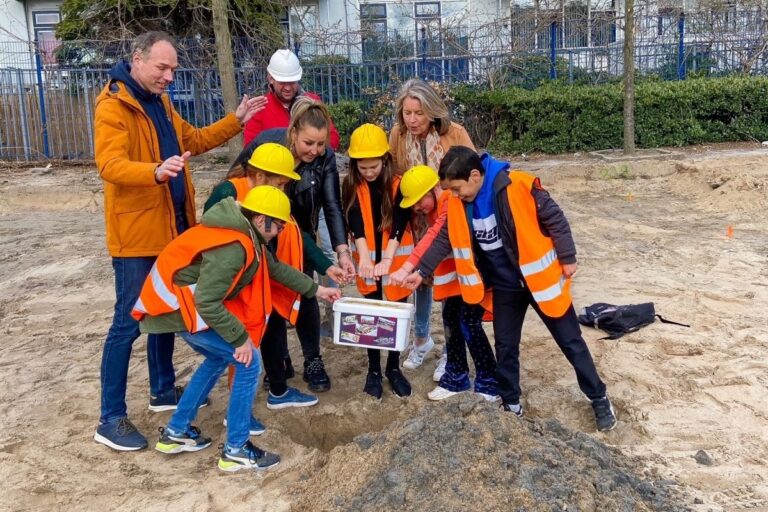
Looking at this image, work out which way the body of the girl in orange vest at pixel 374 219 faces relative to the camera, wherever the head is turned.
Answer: toward the camera

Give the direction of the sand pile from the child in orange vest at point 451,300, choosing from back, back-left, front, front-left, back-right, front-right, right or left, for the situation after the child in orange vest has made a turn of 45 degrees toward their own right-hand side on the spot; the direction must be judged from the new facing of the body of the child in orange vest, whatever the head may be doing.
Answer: left

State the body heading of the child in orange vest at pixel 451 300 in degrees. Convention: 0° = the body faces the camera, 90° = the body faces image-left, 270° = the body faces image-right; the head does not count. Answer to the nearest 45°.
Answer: approximately 45°

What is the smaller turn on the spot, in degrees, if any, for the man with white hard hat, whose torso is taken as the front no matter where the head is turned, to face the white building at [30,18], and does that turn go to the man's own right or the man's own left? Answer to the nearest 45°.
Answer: approximately 180°

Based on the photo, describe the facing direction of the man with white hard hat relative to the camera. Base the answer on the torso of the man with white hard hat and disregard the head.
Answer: toward the camera

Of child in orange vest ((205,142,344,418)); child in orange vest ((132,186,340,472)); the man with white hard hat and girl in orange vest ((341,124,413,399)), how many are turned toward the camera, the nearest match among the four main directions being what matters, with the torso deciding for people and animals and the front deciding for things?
2

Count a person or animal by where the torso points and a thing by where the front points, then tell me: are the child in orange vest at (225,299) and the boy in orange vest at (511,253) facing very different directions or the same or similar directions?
very different directions

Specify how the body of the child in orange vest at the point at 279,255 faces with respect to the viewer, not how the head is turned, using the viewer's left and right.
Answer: facing to the right of the viewer

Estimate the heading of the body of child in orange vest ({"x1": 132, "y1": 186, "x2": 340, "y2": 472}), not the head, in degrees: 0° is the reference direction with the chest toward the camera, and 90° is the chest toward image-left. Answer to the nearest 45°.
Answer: approximately 270°
